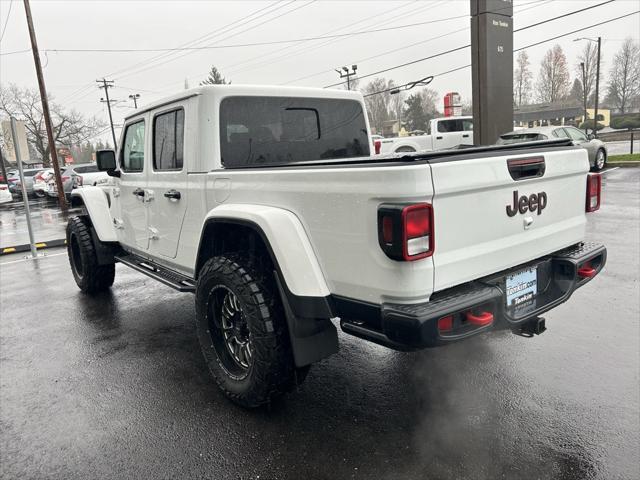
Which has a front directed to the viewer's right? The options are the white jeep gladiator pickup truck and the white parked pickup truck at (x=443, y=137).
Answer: the white parked pickup truck

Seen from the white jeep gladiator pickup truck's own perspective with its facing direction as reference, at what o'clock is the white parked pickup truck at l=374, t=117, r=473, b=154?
The white parked pickup truck is roughly at 2 o'clock from the white jeep gladiator pickup truck.

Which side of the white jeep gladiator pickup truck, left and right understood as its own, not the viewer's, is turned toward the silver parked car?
right

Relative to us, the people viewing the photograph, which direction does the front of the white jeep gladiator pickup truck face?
facing away from the viewer and to the left of the viewer

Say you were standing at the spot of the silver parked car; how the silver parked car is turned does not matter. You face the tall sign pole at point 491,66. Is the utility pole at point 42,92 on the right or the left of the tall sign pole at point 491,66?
right

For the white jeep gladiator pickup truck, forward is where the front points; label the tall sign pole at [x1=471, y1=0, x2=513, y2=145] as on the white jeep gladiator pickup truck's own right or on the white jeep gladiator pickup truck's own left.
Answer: on the white jeep gladiator pickup truck's own right

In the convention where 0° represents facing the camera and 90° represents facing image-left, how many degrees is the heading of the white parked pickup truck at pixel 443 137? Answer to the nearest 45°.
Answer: approximately 270°

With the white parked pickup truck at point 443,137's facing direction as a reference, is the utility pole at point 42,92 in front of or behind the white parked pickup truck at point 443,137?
behind

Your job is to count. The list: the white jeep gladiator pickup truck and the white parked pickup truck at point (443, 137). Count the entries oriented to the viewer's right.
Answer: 1
